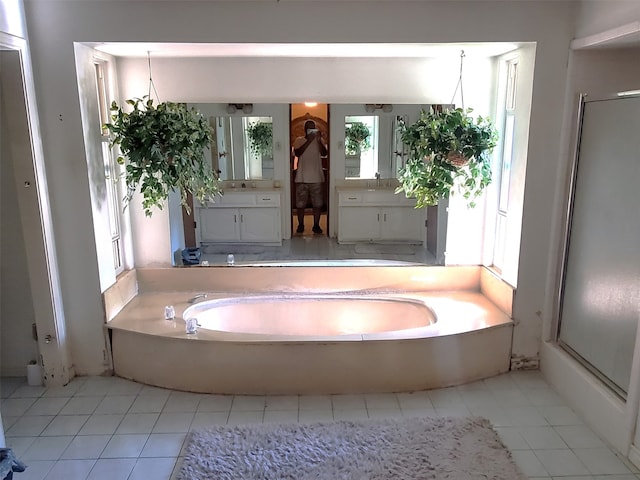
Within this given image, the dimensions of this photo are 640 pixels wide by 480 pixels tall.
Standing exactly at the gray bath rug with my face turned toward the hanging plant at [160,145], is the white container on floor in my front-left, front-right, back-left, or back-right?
front-left

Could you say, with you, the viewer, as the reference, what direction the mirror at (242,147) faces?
facing the viewer

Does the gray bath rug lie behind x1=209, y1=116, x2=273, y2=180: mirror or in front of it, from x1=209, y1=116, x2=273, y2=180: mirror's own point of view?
in front

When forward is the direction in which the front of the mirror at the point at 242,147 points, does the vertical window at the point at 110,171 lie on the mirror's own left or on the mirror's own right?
on the mirror's own right

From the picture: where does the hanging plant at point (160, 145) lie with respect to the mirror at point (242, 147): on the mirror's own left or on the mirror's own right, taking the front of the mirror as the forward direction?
on the mirror's own right
